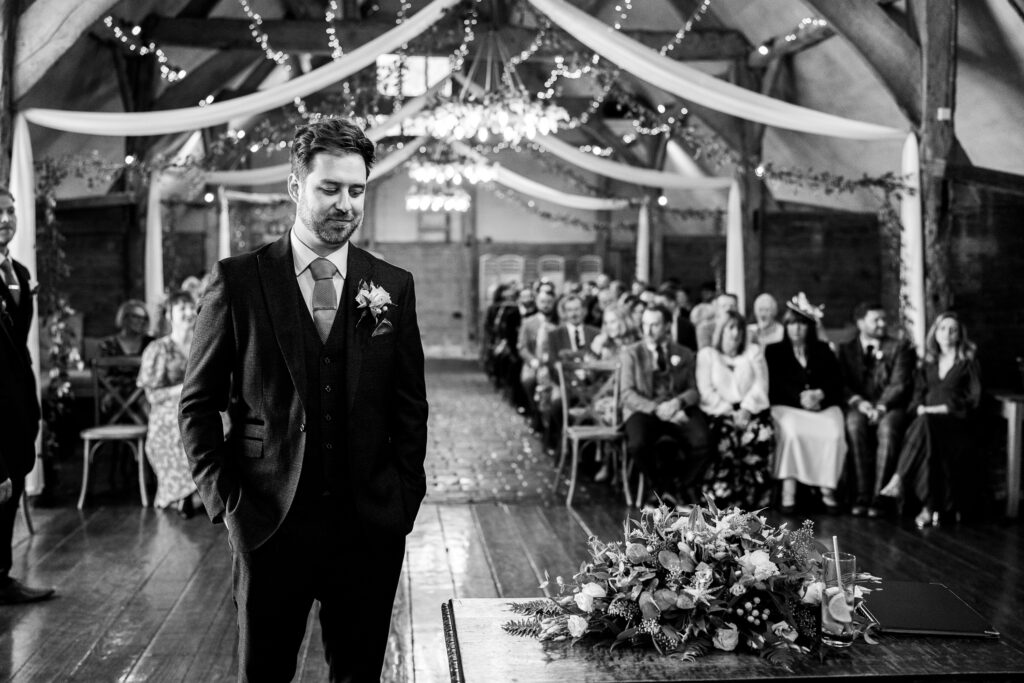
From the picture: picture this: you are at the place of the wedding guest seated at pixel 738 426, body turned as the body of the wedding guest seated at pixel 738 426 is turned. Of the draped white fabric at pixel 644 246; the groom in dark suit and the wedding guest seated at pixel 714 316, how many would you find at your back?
2

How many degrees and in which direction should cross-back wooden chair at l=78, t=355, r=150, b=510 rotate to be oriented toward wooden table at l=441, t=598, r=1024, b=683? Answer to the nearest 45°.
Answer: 0° — it already faces it

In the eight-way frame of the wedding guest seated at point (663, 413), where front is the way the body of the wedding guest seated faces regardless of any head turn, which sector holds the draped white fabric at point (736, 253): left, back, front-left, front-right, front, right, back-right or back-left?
back

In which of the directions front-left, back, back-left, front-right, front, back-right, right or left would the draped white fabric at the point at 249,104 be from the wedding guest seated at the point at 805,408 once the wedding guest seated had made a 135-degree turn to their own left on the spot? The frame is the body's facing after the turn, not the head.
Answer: back-left

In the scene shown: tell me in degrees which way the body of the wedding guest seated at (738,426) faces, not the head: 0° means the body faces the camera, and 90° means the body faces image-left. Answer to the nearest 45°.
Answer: approximately 0°

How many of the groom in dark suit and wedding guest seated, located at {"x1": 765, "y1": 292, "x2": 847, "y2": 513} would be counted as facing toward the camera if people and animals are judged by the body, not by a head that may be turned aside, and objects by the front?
2

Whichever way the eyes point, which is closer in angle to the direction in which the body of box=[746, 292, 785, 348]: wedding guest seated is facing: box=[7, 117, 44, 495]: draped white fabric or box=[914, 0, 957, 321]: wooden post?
the draped white fabric
